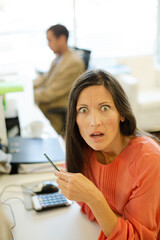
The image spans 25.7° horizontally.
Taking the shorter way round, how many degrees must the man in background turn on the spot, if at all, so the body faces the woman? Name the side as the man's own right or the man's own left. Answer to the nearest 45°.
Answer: approximately 90° to the man's own left

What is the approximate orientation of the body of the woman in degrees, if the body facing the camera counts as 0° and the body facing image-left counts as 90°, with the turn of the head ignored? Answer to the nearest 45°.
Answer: approximately 45°

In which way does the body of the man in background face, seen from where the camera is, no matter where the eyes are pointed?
to the viewer's left

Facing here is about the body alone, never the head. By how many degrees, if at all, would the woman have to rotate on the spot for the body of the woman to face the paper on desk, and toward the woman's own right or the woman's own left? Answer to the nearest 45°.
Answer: approximately 90° to the woman's own right

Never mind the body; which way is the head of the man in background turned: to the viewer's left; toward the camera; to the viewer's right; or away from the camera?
to the viewer's left

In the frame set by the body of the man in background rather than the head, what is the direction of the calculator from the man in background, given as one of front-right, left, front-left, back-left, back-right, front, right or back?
left

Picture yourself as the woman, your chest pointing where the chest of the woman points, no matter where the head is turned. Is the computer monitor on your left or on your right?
on your right

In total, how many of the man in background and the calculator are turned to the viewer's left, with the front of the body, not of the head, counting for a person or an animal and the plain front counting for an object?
1
